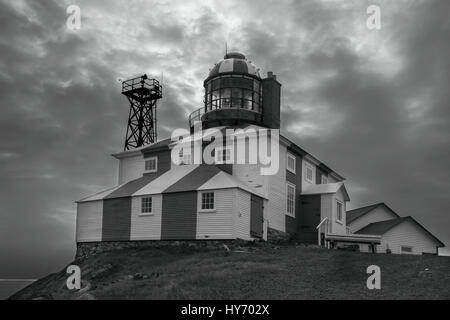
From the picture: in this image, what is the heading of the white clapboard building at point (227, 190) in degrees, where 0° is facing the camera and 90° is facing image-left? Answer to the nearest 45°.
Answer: approximately 315°
